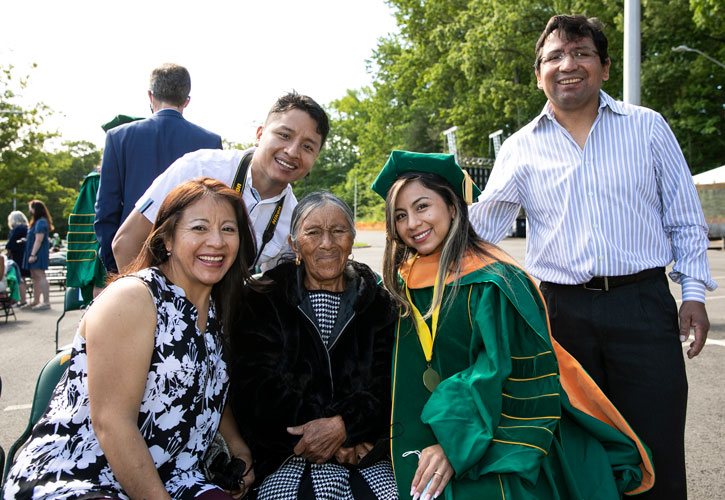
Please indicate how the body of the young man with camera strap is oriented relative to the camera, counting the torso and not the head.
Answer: toward the camera

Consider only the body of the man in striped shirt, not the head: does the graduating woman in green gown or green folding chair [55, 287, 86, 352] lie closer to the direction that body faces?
the graduating woman in green gown

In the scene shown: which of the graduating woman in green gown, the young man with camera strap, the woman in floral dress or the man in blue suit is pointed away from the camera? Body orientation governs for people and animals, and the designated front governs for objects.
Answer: the man in blue suit

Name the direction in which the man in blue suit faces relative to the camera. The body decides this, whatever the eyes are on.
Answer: away from the camera

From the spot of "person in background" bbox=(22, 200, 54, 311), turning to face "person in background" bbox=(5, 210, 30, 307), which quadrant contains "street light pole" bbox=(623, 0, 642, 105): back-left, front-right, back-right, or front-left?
back-right

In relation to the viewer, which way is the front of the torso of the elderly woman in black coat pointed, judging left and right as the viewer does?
facing the viewer

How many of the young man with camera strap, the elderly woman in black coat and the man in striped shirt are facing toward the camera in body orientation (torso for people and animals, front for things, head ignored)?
3

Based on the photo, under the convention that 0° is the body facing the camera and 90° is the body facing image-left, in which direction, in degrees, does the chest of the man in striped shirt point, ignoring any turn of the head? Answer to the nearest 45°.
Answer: approximately 0°

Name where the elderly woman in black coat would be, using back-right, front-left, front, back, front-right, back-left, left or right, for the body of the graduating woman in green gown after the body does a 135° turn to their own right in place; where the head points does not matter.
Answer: left

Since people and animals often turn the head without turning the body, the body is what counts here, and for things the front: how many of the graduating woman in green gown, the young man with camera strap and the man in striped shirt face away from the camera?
0

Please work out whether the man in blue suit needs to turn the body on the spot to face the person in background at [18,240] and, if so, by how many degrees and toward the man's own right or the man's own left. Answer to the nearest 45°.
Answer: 0° — they already face them

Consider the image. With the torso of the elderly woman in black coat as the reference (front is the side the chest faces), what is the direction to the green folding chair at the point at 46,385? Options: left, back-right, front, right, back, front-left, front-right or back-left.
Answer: right

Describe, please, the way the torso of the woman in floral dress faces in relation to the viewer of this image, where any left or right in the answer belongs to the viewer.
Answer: facing the viewer and to the right of the viewer

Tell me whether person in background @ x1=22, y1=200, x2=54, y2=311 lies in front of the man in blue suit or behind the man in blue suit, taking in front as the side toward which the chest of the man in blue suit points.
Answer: in front
